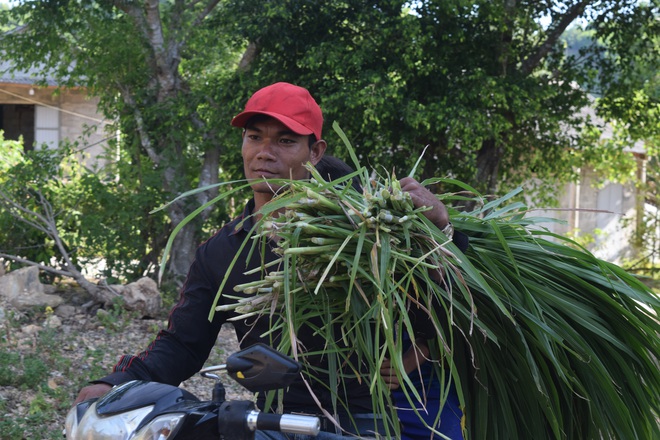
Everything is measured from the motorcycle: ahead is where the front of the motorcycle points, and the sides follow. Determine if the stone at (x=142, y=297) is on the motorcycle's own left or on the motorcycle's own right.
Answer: on the motorcycle's own right

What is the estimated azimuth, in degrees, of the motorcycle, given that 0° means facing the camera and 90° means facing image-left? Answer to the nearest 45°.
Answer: approximately 45°

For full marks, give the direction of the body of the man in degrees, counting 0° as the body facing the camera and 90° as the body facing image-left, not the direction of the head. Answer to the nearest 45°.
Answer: approximately 45°

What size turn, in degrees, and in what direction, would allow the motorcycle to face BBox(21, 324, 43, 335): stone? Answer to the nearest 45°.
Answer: approximately 135° to its right

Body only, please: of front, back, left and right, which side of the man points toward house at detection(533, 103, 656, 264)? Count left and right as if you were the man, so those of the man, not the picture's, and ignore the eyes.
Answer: back

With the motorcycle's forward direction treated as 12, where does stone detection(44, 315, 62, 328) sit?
The stone is roughly at 4 o'clock from the motorcycle.

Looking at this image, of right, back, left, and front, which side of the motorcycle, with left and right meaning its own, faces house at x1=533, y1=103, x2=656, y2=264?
back

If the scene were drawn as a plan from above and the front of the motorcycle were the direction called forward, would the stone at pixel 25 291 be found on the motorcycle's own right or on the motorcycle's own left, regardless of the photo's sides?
on the motorcycle's own right
